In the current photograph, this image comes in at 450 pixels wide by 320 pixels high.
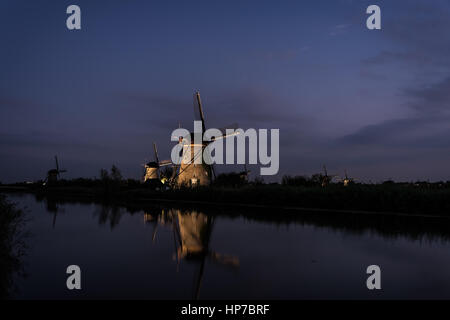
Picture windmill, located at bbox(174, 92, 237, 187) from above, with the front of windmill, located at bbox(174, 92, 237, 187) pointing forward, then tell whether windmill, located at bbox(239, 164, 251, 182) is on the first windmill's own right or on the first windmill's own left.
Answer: on the first windmill's own left

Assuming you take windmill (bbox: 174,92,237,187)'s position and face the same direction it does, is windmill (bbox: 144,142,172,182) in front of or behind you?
behind

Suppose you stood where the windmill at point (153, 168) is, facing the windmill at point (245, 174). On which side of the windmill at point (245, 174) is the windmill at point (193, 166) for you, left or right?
right

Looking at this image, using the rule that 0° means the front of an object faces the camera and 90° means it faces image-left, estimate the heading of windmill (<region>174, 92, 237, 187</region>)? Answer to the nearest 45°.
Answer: approximately 315°
